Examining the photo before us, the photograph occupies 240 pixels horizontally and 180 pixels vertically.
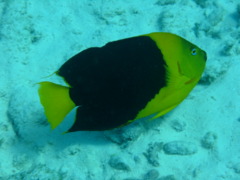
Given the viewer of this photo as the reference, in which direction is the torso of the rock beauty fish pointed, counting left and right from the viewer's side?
facing to the right of the viewer
